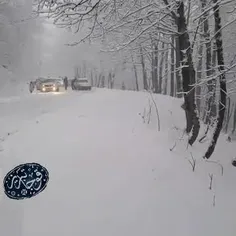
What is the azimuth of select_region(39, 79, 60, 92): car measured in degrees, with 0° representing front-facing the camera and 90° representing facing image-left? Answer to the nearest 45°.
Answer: approximately 0°

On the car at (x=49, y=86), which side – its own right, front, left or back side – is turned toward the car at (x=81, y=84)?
left
